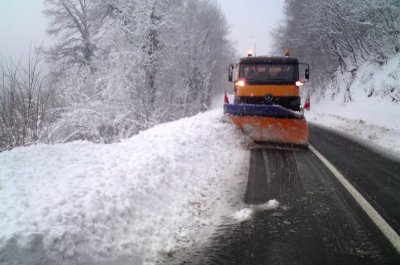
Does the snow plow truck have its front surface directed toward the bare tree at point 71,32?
no

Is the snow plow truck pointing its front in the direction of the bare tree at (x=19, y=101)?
no

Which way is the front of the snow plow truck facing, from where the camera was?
facing the viewer
